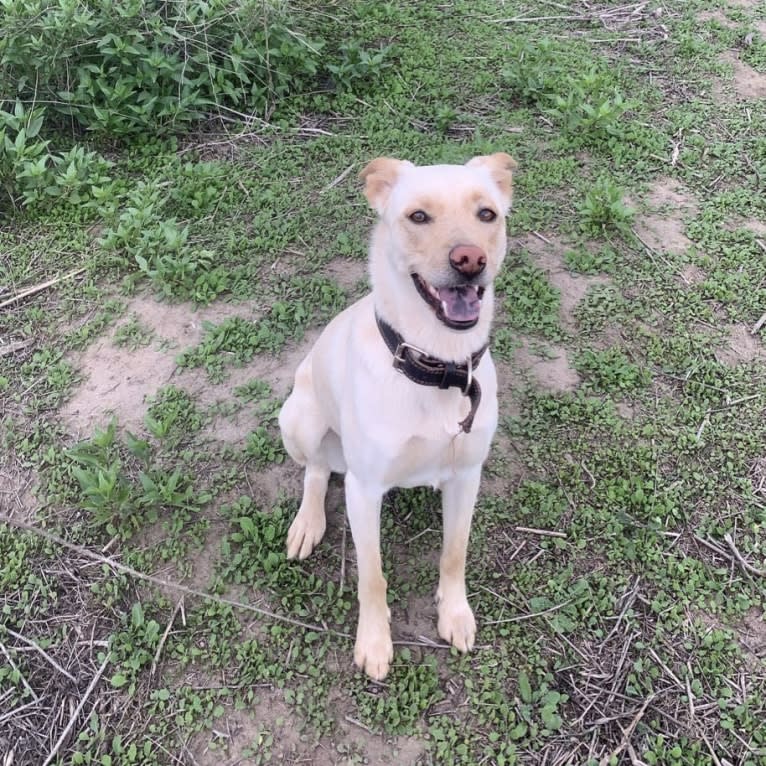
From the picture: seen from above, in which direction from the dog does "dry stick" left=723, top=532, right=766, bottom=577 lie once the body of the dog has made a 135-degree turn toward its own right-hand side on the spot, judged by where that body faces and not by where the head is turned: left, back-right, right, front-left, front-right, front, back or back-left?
back

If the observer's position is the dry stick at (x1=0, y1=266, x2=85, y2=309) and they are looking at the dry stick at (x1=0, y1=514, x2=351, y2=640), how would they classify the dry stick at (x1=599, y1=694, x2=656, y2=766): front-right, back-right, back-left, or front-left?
front-left

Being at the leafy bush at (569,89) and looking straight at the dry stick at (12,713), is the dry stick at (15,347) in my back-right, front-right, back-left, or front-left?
front-right

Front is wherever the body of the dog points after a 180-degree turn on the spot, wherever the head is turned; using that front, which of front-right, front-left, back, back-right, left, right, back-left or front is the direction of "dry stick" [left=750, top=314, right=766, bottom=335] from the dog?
right

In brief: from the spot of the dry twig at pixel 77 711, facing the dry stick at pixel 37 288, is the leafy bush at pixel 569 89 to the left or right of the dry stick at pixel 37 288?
right

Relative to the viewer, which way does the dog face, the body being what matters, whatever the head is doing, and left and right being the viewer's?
facing the viewer and to the right of the viewer

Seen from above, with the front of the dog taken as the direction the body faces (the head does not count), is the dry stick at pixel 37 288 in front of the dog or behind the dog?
behind

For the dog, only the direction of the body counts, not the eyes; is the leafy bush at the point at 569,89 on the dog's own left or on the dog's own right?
on the dog's own left

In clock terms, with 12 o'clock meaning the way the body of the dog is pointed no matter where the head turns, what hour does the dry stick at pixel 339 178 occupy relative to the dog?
The dry stick is roughly at 7 o'clock from the dog.

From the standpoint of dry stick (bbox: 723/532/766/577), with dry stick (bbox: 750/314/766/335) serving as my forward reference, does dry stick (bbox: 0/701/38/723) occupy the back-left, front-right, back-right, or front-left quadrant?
back-left

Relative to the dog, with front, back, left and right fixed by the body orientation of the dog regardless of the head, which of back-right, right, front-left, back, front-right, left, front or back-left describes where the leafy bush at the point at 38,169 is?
back
